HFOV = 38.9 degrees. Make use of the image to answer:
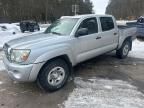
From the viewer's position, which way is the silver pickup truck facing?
facing the viewer and to the left of the viewer
